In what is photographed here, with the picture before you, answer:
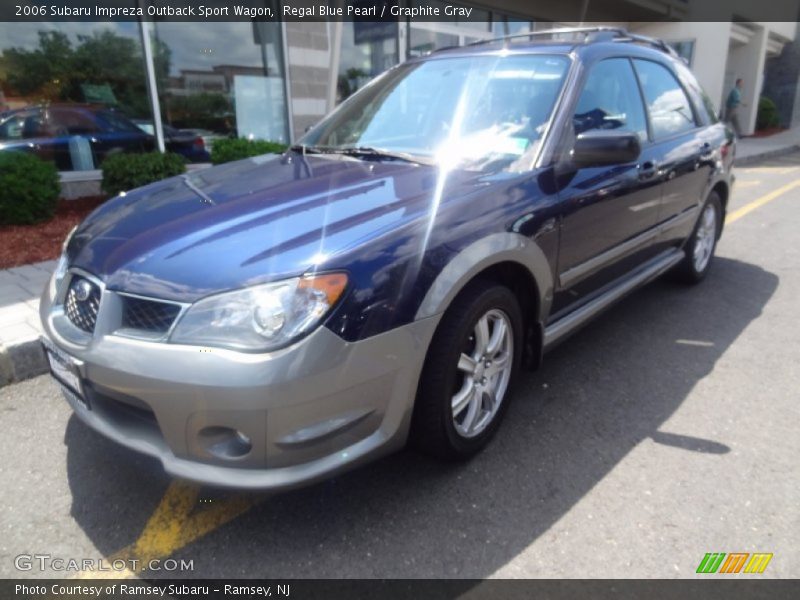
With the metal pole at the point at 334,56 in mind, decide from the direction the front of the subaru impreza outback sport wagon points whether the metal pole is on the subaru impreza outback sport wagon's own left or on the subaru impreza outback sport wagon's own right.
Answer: on the subaru impreza outback sport wagon's own right

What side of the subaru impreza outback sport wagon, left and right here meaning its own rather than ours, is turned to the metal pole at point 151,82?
right

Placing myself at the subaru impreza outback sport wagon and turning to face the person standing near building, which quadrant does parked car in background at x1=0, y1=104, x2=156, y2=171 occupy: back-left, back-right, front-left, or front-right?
front-left

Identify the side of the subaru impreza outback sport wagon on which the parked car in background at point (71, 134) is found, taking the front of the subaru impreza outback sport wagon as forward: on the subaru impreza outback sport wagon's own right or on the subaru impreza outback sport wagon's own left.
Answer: on the subaru impreza outback sport wagon's own right

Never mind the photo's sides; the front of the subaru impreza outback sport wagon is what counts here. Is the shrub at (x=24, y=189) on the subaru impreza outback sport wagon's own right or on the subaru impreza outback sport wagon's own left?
on the subaru impreza outback sport wagon's own right

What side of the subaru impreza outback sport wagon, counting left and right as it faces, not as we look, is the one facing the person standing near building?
back

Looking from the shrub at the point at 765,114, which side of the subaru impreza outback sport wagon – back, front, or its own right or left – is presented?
back

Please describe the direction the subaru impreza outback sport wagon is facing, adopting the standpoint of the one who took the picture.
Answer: facing the viewer and to the left of the viewer

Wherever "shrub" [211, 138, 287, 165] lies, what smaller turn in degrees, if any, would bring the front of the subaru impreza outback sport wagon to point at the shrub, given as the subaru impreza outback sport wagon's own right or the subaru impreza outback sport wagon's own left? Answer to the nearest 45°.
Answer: approximately 135° to the subaru impreza outback sport wagon's own right
